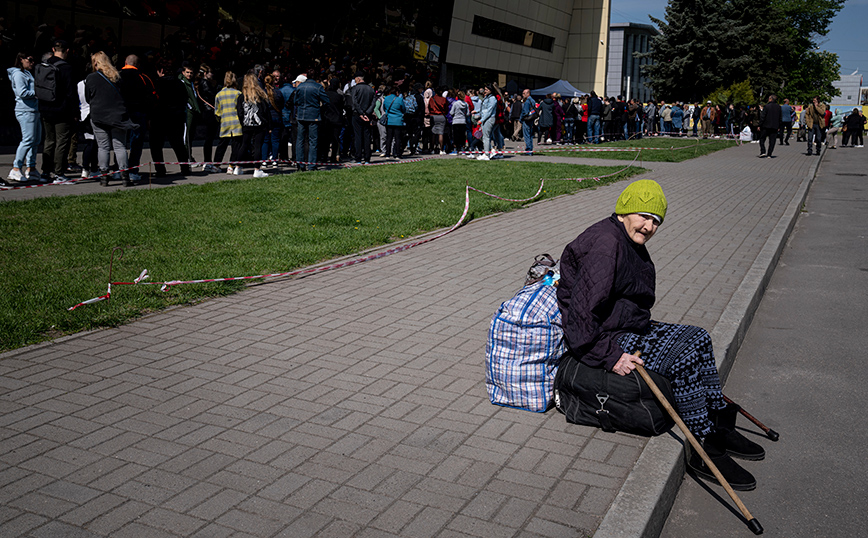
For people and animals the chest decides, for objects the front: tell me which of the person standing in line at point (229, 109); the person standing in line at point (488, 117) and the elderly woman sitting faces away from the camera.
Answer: the person standing in line at point (229, 109)

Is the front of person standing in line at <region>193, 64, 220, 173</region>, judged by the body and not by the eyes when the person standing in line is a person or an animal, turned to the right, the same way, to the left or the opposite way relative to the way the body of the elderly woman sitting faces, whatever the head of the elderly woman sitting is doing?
to the left

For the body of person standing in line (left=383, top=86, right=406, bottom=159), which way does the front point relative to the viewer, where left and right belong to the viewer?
facing away from the viewer

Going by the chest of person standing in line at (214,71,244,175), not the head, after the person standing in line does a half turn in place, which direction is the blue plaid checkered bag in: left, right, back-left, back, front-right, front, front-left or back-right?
front

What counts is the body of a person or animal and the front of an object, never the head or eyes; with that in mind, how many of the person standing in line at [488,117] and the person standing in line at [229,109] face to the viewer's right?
0

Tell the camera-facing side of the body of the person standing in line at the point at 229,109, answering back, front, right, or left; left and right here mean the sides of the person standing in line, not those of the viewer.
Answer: back

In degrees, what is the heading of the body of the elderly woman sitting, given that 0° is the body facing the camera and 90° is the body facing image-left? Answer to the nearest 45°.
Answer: approximately 315°

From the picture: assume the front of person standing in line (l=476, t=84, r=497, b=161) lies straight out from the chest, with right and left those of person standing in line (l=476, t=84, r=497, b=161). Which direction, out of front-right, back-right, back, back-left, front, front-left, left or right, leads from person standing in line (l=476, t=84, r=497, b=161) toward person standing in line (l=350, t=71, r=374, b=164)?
front-left

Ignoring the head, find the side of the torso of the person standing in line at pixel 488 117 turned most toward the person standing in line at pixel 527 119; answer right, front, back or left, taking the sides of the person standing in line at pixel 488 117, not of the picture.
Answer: right
